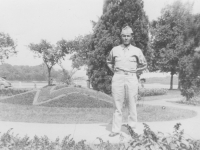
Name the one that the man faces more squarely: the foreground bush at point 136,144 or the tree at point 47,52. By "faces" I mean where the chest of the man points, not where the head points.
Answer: the foreground bush

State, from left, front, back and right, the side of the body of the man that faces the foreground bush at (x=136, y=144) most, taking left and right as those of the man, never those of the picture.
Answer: front

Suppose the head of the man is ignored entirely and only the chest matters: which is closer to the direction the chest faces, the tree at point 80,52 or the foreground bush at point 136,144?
the foreground bush

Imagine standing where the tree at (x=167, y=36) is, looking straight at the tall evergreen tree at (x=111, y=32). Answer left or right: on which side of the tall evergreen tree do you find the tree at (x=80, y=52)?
right

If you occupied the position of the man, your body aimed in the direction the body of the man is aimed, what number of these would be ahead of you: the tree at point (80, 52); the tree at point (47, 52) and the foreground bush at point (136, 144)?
1

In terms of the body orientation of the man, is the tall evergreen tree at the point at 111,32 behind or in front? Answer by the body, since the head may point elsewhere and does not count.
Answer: behind

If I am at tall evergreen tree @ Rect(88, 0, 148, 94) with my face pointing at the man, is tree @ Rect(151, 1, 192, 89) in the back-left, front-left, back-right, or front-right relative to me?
back-left

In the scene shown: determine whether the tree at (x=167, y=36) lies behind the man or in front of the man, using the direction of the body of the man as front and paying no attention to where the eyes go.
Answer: behind

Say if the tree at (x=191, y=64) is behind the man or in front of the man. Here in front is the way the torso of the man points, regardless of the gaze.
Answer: behind

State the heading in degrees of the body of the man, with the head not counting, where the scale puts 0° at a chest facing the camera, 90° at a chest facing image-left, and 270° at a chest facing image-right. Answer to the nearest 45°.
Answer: approximately 0°

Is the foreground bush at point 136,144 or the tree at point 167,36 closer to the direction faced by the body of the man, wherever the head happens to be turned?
the foreground bush
